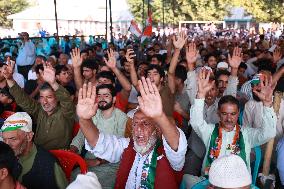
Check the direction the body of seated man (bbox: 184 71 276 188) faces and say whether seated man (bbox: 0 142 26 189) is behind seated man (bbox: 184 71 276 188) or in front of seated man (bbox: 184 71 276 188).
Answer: in front

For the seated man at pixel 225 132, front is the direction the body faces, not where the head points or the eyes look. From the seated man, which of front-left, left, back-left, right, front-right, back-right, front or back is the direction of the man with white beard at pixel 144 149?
front-right

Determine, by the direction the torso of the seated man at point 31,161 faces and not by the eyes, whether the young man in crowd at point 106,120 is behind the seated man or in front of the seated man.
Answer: behind

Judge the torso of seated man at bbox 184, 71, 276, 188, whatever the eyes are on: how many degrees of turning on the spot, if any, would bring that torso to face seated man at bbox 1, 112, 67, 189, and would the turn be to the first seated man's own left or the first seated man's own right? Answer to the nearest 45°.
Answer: approximately 45° to the first seated man's own right

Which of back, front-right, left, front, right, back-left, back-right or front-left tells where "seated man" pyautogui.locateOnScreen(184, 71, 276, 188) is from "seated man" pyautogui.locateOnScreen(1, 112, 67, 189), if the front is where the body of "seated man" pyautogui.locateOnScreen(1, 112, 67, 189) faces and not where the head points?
back-left

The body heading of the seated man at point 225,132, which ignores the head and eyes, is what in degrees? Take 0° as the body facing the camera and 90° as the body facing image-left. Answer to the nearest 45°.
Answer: approximately 0°

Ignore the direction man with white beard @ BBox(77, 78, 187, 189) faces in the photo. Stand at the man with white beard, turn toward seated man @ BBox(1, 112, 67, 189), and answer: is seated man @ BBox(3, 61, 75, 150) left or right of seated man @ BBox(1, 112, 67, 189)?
right
